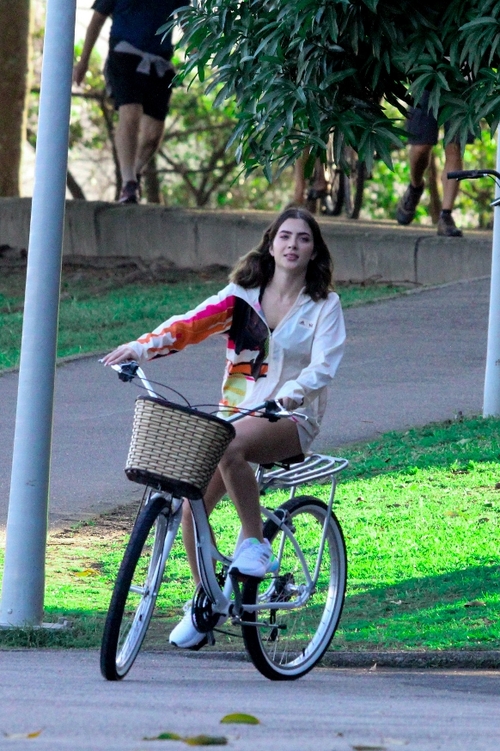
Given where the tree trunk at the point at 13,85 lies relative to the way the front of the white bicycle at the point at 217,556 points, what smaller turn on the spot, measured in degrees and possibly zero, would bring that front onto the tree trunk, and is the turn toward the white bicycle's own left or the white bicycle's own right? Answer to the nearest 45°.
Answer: approximately 135° to the white bicycle's own right

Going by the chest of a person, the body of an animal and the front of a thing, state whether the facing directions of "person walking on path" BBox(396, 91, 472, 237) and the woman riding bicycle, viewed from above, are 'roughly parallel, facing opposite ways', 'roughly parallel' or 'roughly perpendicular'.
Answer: roughly perpendicular

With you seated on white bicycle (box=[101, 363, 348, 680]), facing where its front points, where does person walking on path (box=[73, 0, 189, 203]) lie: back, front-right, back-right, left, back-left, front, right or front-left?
back-right

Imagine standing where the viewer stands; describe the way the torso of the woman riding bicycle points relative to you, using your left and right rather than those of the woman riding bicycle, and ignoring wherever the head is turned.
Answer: facing the viewer and to the left of the viewer

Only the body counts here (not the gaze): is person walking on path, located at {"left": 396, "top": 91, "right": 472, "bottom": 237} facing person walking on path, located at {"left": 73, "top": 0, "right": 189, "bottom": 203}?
no

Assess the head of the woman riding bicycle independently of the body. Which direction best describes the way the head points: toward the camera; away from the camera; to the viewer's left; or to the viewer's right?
toward the camera

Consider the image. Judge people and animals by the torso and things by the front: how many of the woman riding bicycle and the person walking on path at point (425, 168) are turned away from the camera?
0

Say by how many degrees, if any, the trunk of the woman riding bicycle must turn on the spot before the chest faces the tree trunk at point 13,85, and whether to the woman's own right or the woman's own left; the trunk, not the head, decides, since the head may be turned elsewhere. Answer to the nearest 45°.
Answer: approximately 135° to the woman's own right

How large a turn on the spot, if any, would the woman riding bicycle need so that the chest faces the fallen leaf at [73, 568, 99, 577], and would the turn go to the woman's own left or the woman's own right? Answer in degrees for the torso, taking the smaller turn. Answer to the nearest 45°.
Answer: approximately 90° to the woman's own right

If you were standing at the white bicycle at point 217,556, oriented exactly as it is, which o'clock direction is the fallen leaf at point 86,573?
The fallen leaf is roughly at 4 o'clock from the white bicycle.

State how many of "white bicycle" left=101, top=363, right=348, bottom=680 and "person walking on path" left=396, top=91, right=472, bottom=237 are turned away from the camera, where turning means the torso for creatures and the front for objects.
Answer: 0

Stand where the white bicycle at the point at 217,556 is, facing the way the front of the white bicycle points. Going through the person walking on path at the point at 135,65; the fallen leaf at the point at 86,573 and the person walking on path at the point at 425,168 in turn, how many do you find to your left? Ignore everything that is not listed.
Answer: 0

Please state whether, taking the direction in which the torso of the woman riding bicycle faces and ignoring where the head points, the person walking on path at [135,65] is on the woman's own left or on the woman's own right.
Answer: on the woman's own right
